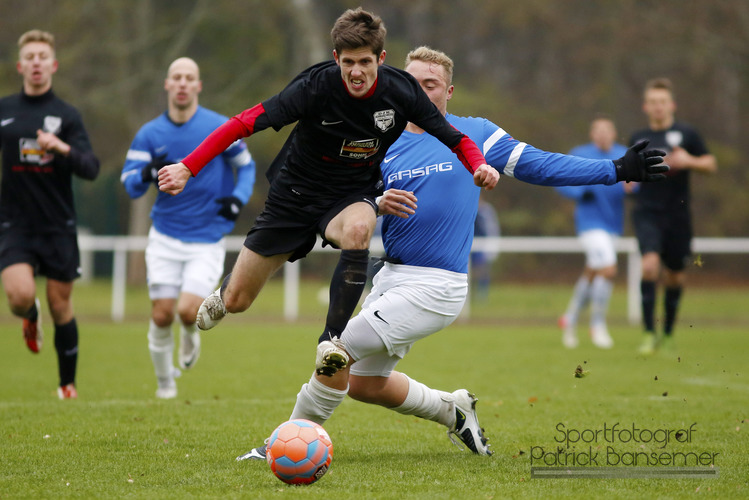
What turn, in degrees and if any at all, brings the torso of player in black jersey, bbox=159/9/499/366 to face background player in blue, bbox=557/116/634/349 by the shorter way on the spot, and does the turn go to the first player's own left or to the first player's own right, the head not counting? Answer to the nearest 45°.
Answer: approximately 135° to the first player's own left

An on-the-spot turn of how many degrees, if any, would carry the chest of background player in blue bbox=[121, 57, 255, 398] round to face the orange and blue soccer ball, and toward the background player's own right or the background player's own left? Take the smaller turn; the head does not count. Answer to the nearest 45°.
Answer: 0° — they already face it

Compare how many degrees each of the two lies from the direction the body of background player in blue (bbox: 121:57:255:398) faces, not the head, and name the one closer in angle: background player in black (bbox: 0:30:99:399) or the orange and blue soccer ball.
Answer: the orange and blue soccer ball

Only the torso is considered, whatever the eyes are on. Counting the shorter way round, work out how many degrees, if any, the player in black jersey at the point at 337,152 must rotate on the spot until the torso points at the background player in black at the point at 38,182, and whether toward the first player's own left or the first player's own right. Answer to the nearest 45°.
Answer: approximately 135° to the first player's own right

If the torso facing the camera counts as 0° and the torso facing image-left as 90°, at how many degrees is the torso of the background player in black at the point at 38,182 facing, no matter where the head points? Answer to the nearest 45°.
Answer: approximately 0°

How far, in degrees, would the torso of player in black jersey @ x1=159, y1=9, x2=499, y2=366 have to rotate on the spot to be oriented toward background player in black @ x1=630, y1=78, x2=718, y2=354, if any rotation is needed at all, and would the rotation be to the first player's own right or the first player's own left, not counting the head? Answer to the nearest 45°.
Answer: approximately 135° to the first player's own left

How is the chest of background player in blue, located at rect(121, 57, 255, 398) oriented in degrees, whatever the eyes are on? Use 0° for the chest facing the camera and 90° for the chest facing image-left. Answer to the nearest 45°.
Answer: approximately 0°

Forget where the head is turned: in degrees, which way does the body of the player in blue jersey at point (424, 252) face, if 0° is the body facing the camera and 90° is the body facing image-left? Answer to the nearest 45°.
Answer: approximately 45°

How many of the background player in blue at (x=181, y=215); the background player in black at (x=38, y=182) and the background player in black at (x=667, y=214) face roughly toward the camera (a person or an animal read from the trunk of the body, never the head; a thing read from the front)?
3

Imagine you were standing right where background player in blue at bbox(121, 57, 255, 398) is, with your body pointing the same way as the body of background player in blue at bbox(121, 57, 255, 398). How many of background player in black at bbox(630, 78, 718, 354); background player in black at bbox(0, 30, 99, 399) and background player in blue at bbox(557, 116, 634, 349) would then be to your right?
1
